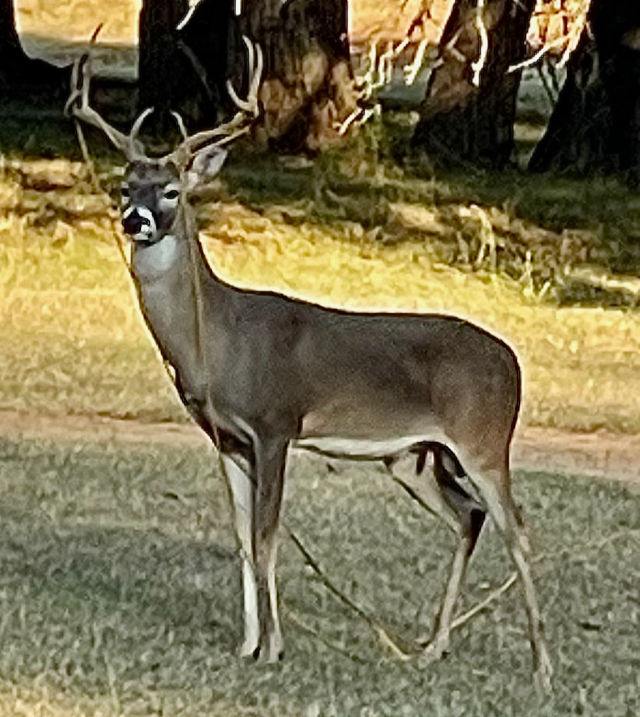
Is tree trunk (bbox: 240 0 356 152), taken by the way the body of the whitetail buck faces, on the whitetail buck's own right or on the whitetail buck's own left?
on the whitetail buck's own right

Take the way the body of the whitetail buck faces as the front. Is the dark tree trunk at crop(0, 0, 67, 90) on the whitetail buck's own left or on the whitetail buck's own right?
on the whitetail buck's own right

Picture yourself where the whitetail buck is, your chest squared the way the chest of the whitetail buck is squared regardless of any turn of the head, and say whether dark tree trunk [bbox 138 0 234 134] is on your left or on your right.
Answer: on your right

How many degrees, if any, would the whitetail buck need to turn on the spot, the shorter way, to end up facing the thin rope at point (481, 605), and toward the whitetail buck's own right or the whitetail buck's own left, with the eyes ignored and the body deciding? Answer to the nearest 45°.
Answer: approximately 180°

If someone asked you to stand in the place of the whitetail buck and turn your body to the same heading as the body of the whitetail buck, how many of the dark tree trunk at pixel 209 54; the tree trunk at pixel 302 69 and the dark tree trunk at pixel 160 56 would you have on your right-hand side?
3

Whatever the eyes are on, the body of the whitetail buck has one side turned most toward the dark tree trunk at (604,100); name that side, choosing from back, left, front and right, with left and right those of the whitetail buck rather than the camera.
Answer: right

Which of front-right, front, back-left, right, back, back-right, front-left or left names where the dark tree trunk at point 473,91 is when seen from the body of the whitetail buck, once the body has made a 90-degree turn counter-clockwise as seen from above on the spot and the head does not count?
back

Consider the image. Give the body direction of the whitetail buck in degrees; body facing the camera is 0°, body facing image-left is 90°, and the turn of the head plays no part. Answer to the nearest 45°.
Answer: approximately 90°

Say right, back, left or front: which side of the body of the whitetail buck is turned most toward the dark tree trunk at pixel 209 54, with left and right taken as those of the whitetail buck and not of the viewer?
right
